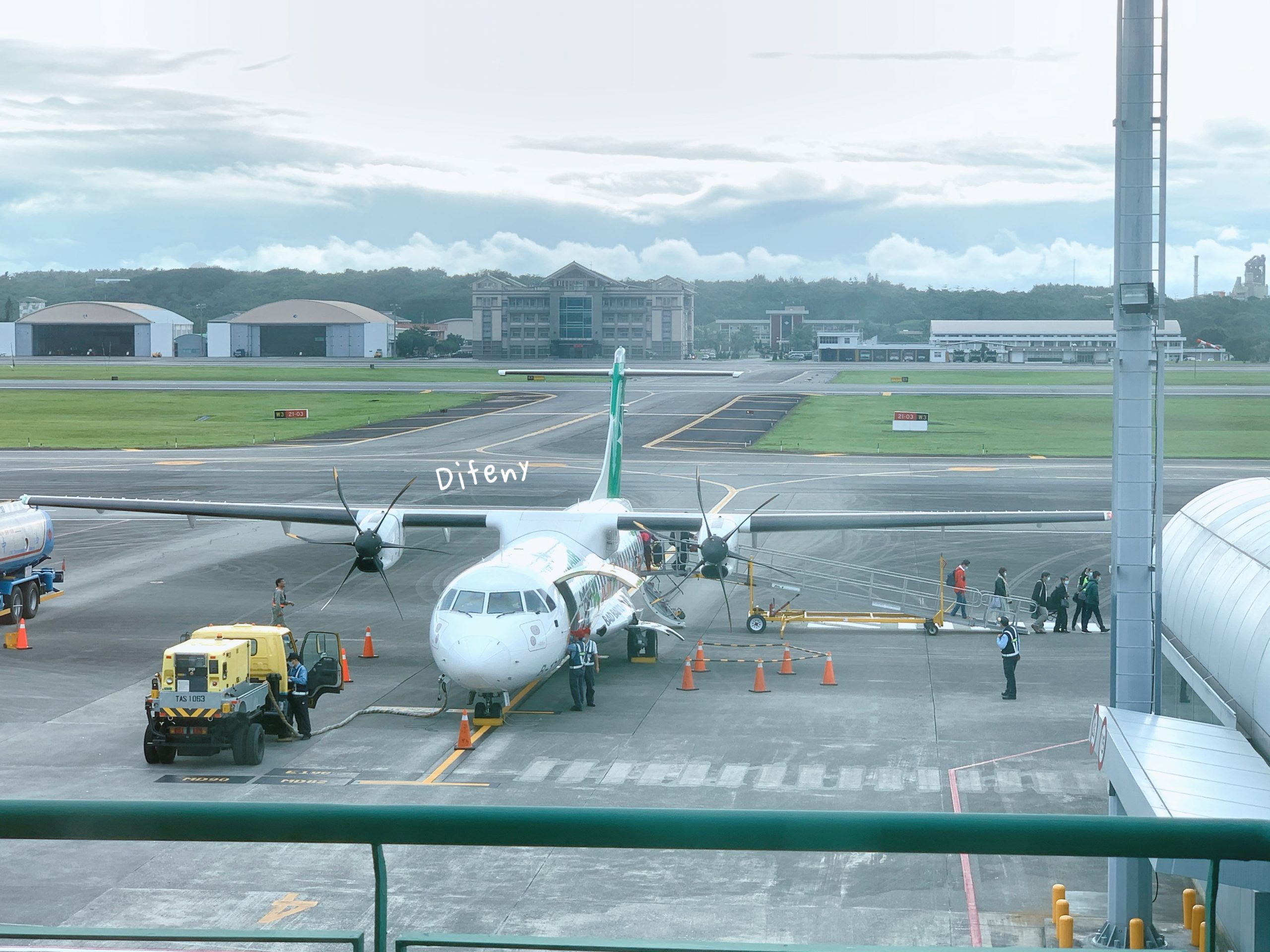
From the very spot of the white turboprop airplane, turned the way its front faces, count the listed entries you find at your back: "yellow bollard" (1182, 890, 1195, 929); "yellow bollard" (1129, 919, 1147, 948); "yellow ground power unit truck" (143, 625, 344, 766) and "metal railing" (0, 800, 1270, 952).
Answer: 0

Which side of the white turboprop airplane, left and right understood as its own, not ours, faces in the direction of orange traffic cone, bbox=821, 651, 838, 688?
left

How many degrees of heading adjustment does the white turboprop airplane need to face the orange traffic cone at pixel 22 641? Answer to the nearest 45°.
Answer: approximately 90° to its right

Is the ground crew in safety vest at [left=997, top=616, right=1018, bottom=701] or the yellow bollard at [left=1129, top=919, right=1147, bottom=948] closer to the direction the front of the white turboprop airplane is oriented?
the yellow bollard

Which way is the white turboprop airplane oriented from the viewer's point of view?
toward the camera

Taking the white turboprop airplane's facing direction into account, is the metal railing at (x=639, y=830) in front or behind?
in front

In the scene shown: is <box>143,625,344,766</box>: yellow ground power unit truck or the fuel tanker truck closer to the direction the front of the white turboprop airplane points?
the yellow ground power unit truck

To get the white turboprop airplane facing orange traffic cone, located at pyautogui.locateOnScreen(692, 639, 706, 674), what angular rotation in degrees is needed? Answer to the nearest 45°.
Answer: approximately 90° to its left

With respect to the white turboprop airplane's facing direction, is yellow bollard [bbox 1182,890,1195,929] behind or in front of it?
in front

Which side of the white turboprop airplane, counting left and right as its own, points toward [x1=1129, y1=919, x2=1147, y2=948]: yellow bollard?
front

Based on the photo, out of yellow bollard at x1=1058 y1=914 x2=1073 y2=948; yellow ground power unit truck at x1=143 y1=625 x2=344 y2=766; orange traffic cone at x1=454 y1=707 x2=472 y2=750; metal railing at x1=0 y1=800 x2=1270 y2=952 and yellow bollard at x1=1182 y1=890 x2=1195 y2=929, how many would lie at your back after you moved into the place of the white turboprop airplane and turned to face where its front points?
0

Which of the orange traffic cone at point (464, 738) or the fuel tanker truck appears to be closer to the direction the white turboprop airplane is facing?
the orange traffic cone

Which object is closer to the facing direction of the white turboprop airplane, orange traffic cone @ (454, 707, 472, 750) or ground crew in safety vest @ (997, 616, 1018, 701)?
the orange traffic cone

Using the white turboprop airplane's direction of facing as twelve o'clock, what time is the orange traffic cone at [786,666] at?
The orange traffic cone is roughly at 9 o'clock from the white turboprop airplane.

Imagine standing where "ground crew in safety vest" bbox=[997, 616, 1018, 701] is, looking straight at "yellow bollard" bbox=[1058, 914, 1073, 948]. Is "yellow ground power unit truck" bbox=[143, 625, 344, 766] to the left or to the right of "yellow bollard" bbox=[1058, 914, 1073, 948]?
right

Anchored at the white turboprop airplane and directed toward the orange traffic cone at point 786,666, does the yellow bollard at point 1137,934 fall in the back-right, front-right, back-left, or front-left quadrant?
front-right
